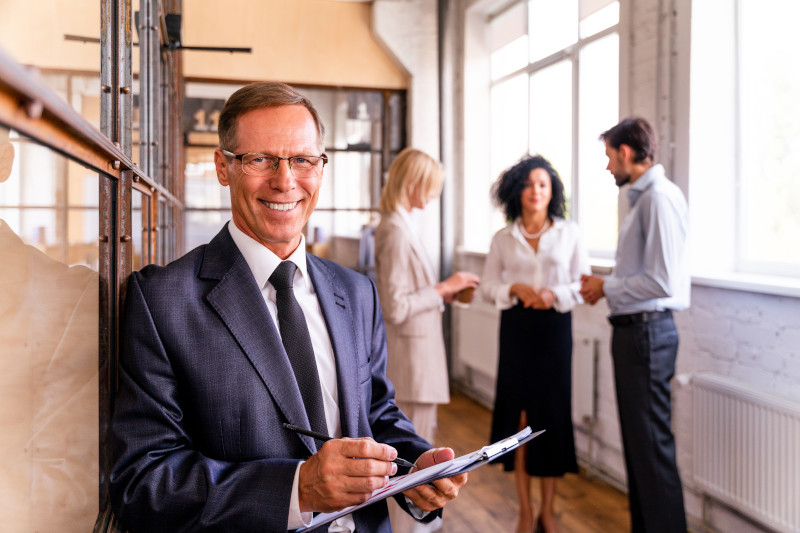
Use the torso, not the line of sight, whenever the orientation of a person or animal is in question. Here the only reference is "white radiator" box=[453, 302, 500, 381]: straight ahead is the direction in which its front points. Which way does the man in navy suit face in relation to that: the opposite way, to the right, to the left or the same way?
to the left

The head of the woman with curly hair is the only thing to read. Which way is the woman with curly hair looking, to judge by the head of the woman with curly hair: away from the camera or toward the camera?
toward the camera

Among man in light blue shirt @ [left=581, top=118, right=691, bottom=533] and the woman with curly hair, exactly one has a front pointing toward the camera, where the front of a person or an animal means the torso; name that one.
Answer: the woman with curly hair

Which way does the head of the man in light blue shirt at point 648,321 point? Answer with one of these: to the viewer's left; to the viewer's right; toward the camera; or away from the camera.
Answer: to the viewer's left

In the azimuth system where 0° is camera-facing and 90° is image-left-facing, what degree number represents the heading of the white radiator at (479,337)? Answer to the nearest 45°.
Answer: approximately 45°

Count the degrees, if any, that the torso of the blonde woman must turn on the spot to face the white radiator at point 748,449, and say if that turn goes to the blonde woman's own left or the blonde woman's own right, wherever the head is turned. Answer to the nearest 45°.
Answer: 0° — they already face it

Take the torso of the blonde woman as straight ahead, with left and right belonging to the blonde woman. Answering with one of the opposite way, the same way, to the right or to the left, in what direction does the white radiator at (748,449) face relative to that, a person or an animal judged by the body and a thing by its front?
the opposite way

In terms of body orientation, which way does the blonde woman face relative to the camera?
to the viewer's right

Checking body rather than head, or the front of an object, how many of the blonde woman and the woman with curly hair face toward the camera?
1

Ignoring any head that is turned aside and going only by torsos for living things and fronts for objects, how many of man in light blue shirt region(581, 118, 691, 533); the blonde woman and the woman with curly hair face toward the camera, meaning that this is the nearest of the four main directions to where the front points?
1

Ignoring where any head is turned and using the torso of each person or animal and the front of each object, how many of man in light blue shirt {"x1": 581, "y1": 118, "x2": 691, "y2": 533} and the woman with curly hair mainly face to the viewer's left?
1

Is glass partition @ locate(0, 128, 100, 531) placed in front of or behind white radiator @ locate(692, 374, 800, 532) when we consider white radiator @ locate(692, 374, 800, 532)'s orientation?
in front

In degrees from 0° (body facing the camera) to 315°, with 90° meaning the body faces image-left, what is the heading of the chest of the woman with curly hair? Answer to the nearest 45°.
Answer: approximately 0°

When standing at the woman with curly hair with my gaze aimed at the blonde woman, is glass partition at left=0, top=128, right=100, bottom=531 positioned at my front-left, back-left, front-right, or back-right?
front-left

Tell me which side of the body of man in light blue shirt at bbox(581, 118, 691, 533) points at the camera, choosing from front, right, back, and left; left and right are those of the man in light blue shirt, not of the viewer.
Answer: left

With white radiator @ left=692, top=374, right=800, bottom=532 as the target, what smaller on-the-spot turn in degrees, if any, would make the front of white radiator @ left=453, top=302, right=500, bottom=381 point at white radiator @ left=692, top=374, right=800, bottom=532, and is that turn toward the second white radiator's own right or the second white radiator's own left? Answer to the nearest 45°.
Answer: approximately 45° to the second white radiator's own left

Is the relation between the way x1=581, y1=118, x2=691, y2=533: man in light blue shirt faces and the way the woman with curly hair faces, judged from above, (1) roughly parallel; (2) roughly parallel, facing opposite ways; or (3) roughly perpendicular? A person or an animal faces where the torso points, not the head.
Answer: roughly perpendicular

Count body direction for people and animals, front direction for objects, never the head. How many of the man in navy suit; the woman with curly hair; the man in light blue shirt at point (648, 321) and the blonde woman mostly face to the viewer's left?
1
